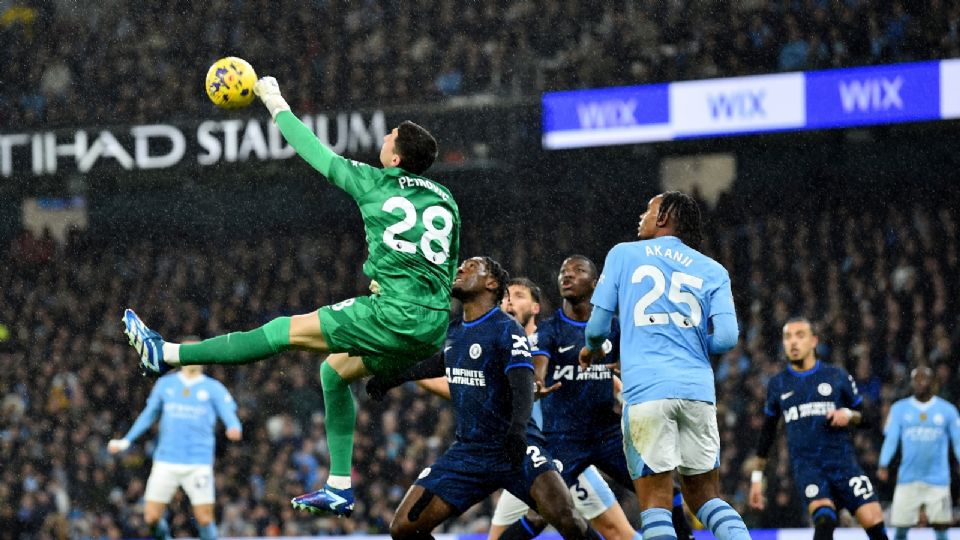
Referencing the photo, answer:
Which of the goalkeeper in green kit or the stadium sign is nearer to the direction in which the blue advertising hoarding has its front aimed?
the goalkeeper in green kit

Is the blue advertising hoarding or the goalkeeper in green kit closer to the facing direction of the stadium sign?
the goalkeeper in green kit

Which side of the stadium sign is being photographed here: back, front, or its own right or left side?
front

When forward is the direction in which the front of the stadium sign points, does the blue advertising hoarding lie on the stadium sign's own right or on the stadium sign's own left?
on the stadium sign's own left

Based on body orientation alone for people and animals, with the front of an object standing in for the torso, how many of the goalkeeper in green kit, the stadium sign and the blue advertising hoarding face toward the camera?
2

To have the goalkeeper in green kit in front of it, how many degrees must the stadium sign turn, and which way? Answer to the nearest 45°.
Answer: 0° — it already faces them

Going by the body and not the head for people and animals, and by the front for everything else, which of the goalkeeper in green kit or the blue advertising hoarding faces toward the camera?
the blue advertising hoarding

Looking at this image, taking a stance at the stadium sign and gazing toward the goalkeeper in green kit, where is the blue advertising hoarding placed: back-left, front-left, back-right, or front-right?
front-left

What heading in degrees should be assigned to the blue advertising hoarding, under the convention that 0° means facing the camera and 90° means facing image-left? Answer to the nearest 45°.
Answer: approximately 0°

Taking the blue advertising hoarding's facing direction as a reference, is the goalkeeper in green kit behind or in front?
in front

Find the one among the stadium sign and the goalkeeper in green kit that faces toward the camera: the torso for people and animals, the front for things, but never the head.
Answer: the stadium sign

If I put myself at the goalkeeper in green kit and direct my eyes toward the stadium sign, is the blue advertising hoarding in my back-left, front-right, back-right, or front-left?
front-right

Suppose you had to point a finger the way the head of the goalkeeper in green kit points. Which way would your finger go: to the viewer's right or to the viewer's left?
to the viewer's left

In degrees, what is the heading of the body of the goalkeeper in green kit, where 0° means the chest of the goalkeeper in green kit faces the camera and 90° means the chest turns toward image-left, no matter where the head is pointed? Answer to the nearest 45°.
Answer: approximately 135°

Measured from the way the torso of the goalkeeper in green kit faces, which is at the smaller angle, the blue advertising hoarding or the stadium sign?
the stadium sign

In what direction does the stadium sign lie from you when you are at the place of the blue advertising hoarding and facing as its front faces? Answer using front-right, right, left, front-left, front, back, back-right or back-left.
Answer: right

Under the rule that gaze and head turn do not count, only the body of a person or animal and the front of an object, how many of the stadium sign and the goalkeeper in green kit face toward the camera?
1

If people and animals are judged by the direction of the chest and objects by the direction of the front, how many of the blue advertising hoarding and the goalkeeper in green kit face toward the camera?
1
